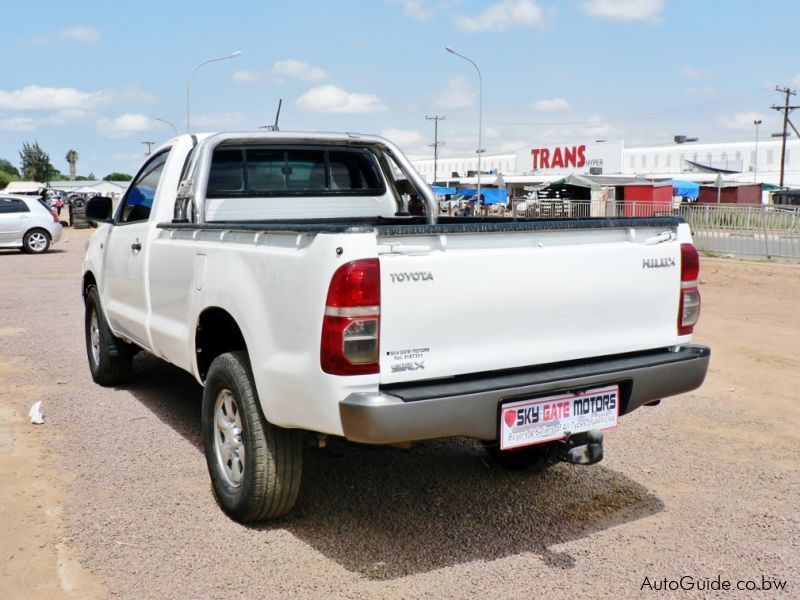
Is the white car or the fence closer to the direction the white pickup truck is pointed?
the white car

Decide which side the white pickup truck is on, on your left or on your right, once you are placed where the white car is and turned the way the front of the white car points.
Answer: on your left

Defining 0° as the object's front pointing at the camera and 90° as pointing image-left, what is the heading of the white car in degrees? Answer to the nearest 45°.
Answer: approximately 90°

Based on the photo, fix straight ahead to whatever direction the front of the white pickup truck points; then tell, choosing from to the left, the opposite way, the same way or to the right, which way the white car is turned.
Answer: to the left

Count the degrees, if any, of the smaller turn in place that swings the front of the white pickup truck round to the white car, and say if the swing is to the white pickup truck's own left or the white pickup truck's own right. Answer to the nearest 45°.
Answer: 0° — it already faces it

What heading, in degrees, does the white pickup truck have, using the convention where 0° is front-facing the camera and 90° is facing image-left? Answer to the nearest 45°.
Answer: approximately 135°

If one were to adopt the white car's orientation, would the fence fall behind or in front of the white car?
behind

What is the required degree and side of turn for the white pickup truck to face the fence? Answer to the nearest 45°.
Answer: approximately 90° to its right
